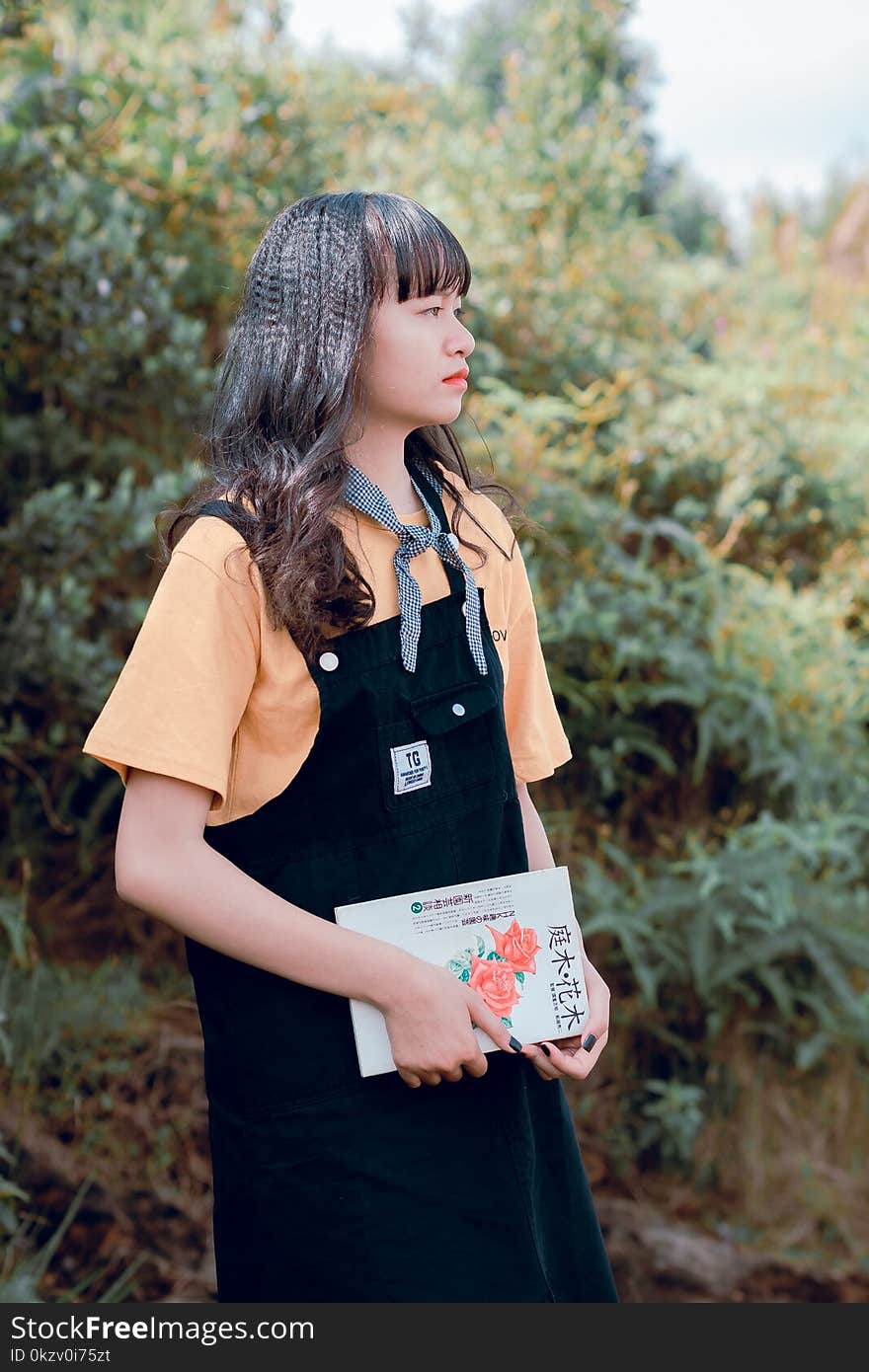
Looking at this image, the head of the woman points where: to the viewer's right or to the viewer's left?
to the viewer's right

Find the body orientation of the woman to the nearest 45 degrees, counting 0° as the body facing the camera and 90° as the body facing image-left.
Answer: approximately 315°
